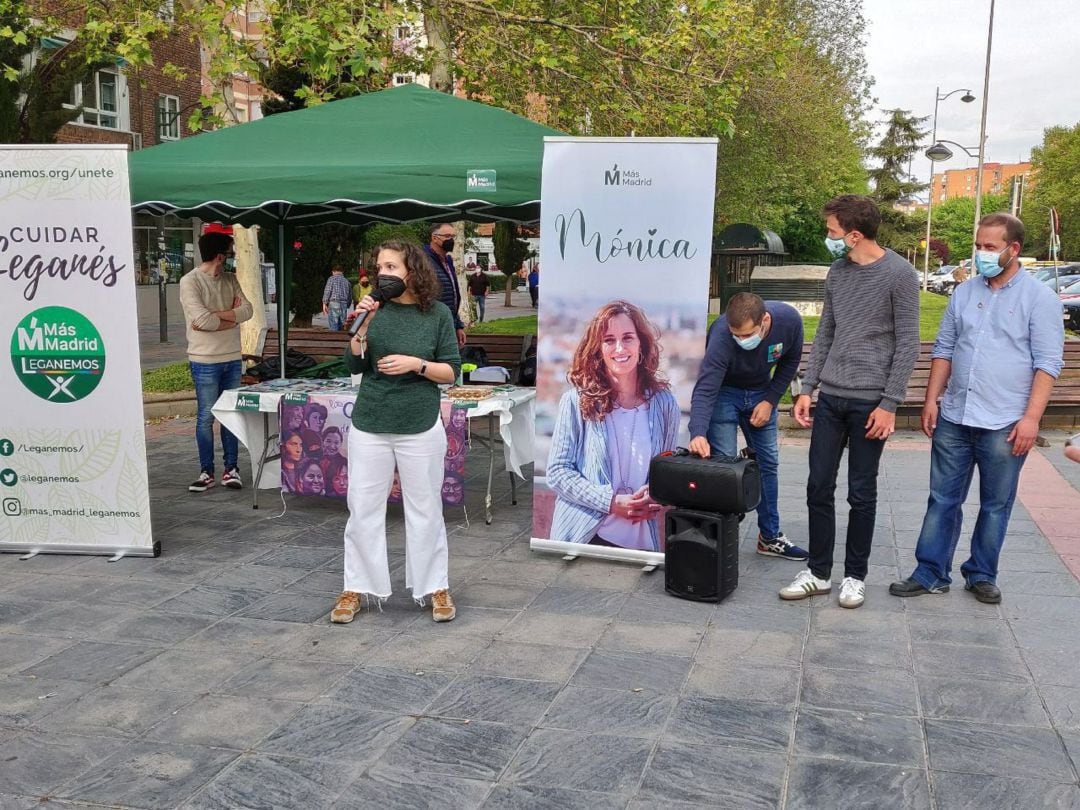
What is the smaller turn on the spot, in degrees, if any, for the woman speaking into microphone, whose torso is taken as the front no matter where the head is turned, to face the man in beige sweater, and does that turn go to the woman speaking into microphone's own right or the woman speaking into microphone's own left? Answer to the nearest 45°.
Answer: approximately 135° to the woman speaking into microphone's own right

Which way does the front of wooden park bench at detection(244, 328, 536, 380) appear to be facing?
toward the camera

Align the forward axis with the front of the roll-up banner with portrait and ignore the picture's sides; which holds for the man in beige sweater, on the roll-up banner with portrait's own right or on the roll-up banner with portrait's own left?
on the roll-up banner with portrait's own right

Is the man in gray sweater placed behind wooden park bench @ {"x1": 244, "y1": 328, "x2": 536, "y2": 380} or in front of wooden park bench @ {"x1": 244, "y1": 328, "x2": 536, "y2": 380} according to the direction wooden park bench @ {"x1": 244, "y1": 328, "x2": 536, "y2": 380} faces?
in front

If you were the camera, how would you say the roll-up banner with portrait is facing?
facing the viewer

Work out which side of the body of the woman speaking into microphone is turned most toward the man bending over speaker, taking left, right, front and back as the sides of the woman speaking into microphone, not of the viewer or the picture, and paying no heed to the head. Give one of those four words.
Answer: left

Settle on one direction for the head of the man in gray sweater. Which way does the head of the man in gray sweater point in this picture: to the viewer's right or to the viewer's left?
to the viewer's left

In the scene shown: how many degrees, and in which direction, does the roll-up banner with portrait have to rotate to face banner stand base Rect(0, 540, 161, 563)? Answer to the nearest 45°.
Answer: approximately 90° to its right

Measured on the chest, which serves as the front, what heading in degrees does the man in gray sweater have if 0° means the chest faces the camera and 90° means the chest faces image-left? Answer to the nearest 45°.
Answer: approximately 45°

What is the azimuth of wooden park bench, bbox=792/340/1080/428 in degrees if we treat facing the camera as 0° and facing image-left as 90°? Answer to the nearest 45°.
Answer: approximately 0°

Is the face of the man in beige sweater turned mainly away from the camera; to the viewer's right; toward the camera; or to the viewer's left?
to the viewer's right

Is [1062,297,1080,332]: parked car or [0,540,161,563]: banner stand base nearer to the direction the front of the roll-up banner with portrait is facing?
the banner stand base

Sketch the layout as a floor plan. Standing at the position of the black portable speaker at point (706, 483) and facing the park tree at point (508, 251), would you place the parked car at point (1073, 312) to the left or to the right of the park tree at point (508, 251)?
right

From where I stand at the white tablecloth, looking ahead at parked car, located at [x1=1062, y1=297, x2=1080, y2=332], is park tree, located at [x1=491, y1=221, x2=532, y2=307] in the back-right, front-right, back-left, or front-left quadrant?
front-left
